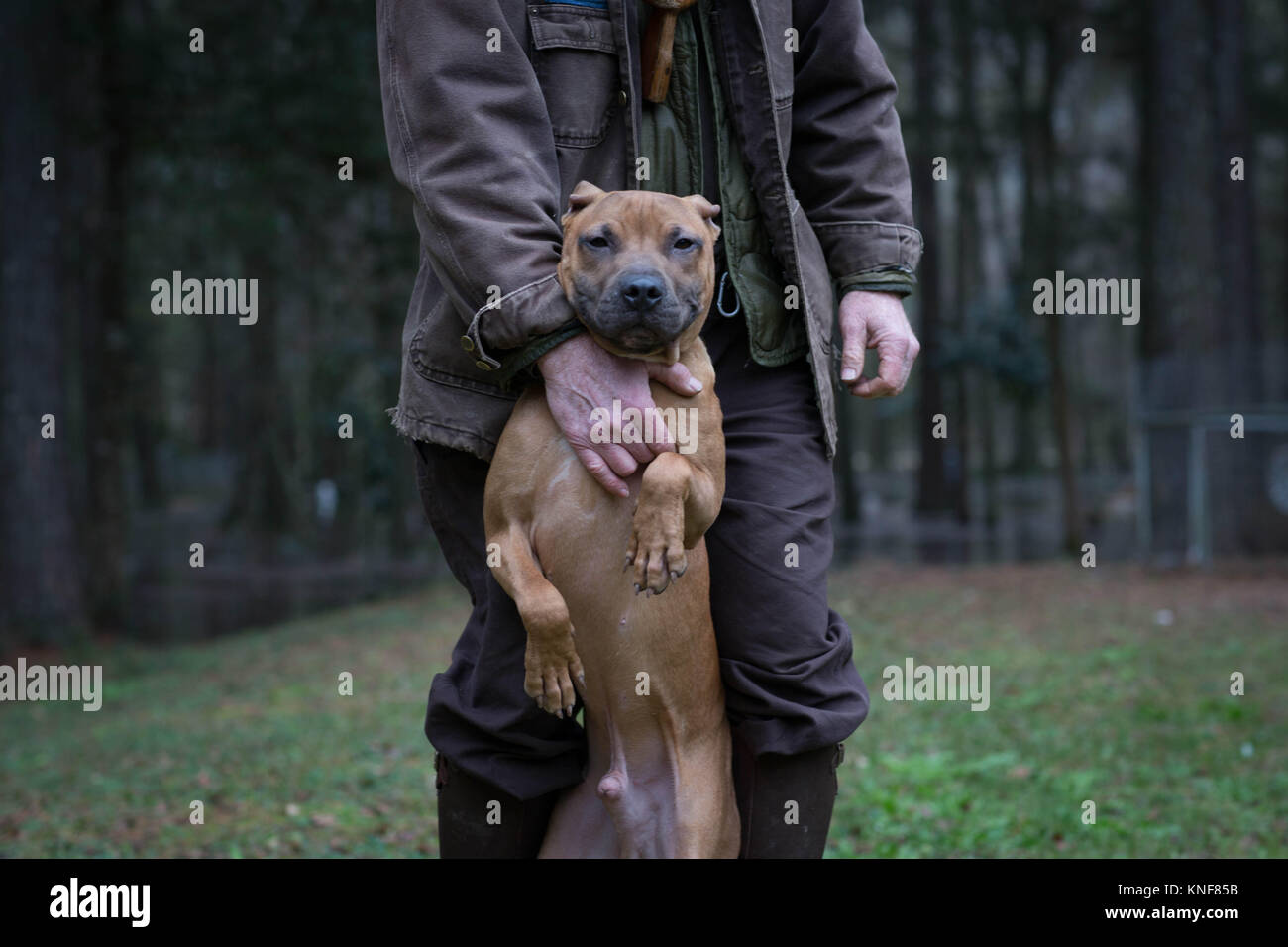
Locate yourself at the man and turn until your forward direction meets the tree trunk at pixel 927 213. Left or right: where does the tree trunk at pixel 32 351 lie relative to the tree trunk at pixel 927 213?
left

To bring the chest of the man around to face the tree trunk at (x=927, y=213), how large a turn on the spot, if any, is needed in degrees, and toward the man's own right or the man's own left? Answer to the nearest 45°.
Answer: approximately 180°

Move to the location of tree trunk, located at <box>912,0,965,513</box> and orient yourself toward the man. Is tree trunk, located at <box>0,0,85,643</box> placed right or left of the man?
right

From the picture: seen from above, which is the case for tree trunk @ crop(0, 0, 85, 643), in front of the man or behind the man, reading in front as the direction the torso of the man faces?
behind

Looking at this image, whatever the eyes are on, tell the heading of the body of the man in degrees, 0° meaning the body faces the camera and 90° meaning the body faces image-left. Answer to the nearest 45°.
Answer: approximately 0°
